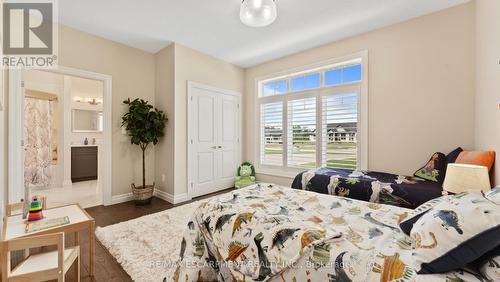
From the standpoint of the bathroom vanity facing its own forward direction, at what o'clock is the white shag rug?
The white shag rug is roughly at 12 o'clock from the bathroom vanity.

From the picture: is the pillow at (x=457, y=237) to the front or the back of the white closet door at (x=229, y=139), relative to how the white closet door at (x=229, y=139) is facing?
to the front

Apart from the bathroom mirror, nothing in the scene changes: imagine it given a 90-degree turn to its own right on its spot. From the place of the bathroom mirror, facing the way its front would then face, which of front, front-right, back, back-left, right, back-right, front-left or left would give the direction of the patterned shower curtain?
front-left

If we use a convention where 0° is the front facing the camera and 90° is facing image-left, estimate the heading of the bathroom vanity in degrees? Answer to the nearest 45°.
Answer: approximately 0°

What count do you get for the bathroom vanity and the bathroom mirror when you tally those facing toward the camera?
2

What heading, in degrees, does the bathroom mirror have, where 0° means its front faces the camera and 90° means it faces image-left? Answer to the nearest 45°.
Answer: approximately 0°

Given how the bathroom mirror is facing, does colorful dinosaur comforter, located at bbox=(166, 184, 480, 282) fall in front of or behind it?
in front

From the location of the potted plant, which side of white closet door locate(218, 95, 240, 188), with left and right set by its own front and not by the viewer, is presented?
right
